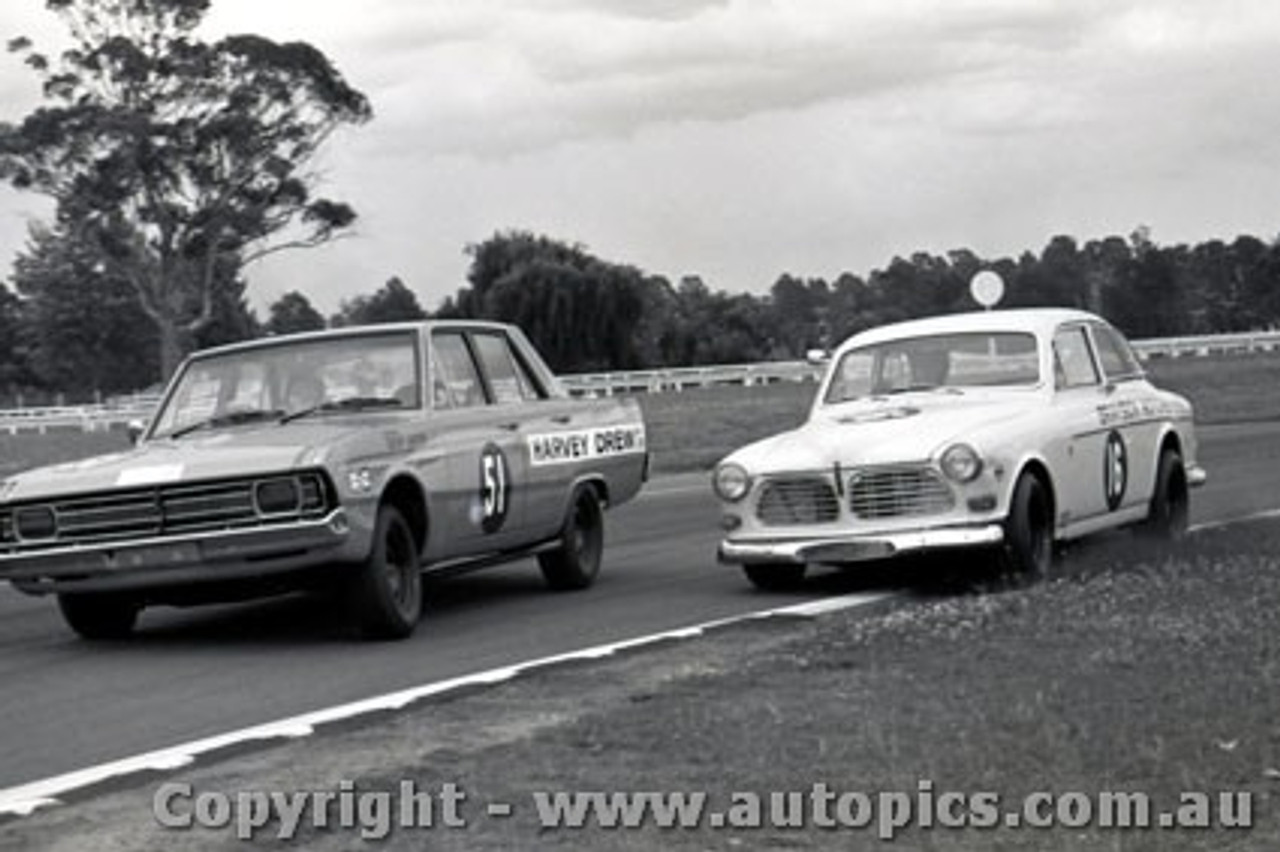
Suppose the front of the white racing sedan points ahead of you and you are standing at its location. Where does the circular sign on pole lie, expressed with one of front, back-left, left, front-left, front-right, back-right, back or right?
back-right

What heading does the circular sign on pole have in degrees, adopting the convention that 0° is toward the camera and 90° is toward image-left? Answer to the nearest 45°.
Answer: approximately 0°

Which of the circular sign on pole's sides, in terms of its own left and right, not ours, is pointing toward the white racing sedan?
front

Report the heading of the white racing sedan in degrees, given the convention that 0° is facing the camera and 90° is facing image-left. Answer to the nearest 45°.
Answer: approximately 45°

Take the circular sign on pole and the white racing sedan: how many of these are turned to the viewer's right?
0
